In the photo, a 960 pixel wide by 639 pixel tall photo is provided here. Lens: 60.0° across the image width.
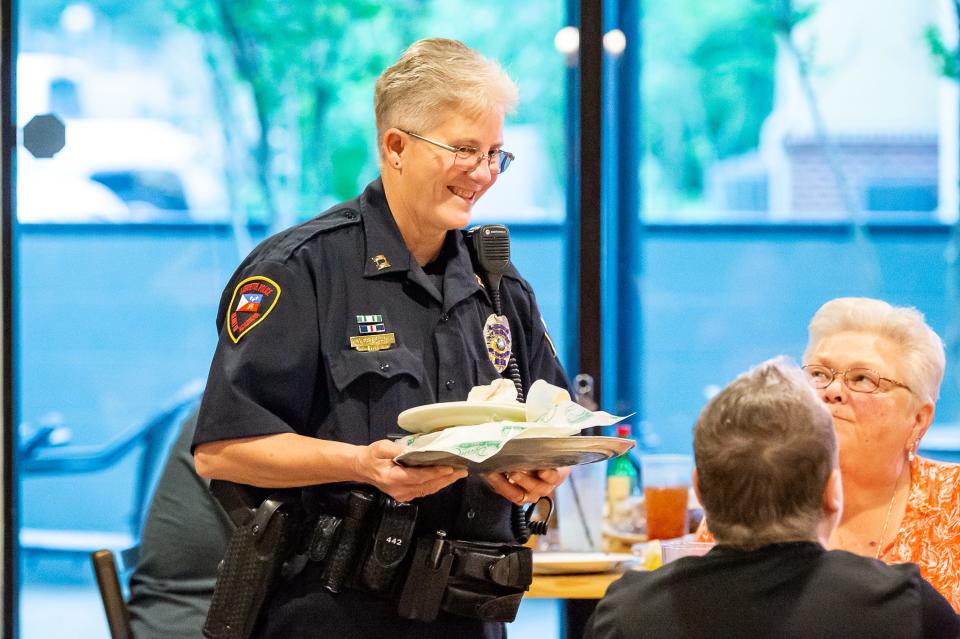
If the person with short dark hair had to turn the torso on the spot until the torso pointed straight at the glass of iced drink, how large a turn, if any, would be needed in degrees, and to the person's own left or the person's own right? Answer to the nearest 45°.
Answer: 0° — they already face it

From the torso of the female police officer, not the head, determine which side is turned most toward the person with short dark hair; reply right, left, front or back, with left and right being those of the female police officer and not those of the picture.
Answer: front

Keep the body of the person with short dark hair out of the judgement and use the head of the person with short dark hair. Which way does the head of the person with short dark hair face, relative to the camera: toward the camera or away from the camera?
away from the camera

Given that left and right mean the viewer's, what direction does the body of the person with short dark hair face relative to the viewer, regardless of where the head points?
facing away from the viewer

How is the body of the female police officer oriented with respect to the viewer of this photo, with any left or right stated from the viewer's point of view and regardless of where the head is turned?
facing the viewer and to the right of the viewer

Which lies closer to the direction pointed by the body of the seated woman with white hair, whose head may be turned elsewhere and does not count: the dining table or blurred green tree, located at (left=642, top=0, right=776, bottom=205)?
the dining table

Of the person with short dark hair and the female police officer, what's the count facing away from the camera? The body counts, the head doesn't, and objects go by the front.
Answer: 1

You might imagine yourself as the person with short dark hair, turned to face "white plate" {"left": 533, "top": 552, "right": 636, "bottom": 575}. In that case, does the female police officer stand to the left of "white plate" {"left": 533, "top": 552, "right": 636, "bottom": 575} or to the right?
left

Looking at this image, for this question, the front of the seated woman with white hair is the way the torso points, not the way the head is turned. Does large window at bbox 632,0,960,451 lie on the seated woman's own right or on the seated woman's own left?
on the seated woman's own right

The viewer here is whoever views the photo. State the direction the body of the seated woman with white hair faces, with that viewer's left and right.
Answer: facing the viewer and to the left of the viewer

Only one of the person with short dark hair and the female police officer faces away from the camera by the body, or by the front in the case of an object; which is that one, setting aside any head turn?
the person with short dark hair

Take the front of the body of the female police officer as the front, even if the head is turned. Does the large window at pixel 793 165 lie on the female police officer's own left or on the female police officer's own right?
on the female police officer's own left

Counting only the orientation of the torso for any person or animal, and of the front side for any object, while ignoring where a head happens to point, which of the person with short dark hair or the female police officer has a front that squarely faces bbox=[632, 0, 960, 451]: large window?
the person with short dark hair

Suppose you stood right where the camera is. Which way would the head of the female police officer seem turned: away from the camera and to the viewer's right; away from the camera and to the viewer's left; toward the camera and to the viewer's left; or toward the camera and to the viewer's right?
toward the camera and to the viewer's right

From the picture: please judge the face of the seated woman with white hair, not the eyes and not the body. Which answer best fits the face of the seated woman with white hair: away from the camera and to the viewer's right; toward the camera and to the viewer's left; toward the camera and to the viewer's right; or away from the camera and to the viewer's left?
toward the camera and to the viewer's left
